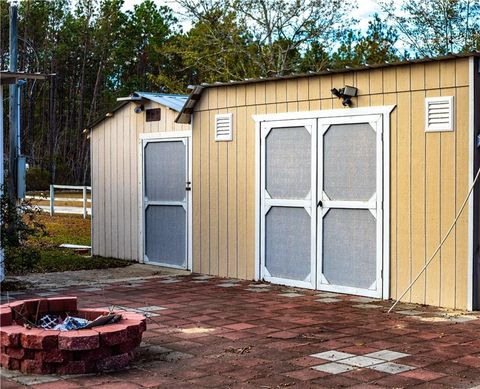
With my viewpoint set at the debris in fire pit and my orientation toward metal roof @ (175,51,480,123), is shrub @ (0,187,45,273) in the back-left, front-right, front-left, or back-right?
front-left

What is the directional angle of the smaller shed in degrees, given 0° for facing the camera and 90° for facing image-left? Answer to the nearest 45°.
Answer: approximately 45°

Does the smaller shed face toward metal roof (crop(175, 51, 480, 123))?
no

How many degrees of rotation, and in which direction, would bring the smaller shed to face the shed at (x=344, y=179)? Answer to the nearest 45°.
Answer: approximately 90° to its left

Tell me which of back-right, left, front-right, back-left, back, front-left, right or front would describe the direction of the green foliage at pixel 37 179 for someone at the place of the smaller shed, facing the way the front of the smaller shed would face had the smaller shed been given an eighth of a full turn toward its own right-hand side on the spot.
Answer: right

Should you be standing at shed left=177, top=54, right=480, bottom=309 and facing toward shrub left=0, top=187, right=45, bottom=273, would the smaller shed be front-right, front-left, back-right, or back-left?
front-right

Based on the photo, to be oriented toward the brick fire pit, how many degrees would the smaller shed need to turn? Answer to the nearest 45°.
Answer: approximately 45° to its left
